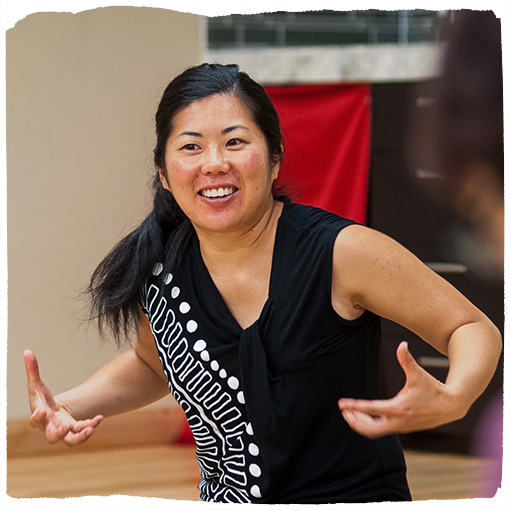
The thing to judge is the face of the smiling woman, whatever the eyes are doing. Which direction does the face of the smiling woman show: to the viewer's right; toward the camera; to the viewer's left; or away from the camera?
toward the camera

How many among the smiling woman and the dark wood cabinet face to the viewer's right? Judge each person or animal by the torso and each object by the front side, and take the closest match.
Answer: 0

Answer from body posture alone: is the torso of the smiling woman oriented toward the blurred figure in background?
no

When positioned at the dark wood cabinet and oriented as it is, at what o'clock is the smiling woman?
The smiling woman is roughly at 12 o'clock from the dark wood cabinet.

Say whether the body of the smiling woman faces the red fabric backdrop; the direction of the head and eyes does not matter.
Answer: no

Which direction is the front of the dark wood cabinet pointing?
toward the camera

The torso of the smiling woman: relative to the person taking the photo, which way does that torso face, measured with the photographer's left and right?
facing the viewer and to the left of the viewer
